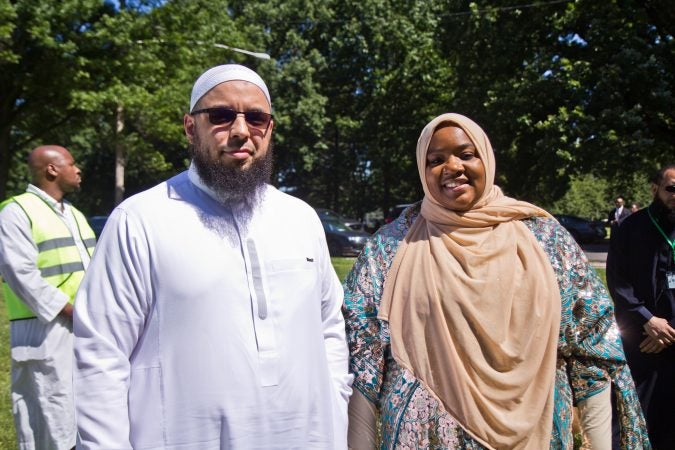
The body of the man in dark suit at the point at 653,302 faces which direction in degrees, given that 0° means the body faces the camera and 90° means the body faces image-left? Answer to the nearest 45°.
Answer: approximately 315°

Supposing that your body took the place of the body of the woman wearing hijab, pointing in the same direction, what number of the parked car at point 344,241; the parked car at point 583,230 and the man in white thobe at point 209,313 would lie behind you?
2

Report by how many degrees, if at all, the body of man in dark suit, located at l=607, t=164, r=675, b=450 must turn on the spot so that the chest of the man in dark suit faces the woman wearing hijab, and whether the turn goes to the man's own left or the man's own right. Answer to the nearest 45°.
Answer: approximately 45° to the man's own right

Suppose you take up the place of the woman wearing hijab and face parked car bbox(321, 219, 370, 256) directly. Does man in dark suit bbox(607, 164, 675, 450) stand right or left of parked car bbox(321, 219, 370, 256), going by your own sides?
right

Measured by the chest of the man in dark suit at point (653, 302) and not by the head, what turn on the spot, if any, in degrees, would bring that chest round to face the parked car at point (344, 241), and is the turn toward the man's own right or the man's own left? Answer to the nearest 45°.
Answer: approximately 180°

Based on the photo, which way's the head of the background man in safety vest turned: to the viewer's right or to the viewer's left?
to the viewer's right

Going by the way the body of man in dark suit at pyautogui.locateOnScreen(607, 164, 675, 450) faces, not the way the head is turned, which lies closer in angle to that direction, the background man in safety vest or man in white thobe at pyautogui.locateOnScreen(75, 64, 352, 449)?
the man in white thobe

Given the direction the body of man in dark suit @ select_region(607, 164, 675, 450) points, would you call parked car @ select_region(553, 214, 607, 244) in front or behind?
behind

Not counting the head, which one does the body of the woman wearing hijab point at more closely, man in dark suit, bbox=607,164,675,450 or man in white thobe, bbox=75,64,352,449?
the man in white thobe

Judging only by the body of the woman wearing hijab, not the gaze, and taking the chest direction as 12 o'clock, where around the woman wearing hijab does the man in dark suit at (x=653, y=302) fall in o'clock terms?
The man in dark suit is roughly at 7 o'clock from the woman wearing hijab.

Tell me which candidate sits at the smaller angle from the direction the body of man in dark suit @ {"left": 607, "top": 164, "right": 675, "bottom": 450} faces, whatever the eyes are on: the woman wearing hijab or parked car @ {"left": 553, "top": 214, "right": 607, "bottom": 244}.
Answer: the woman wearing hijab

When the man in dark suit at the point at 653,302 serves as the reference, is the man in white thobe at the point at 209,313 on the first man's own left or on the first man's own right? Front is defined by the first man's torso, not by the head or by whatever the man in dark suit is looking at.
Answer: on the first man's own right

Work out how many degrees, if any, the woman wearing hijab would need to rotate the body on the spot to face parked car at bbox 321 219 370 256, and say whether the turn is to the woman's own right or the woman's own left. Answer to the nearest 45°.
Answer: approximately 180°
